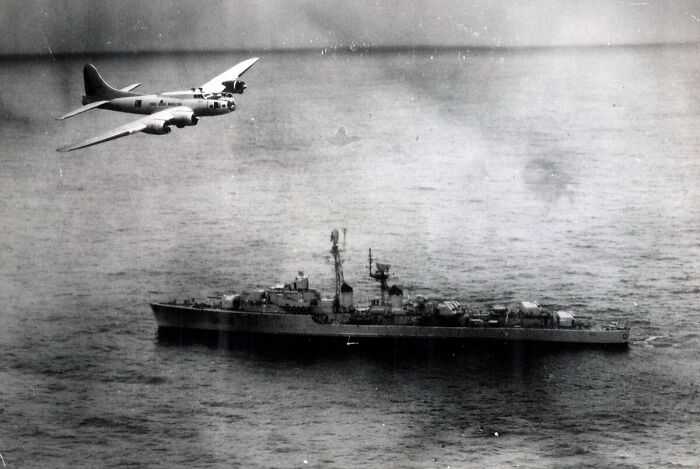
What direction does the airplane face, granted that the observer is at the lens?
facing the viewer and to the right of the viewer
